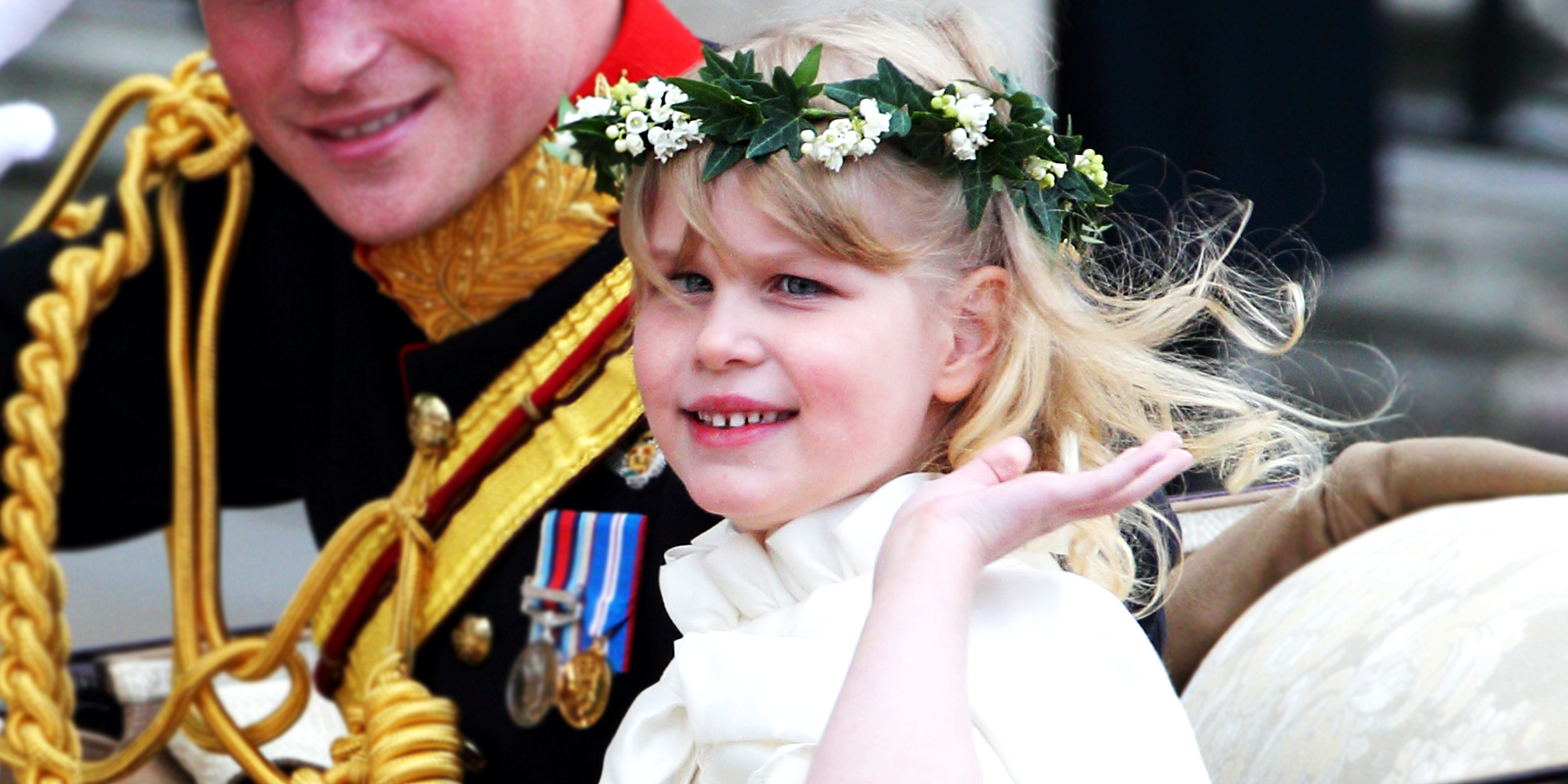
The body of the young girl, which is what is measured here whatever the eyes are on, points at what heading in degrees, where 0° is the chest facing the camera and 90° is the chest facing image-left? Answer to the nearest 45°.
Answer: approximately 45°
